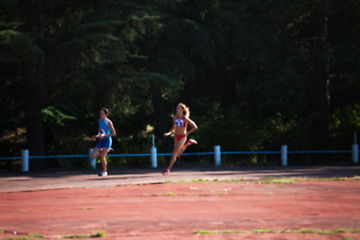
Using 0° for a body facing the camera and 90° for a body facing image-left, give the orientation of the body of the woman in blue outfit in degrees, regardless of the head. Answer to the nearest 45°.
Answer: approximately 45°

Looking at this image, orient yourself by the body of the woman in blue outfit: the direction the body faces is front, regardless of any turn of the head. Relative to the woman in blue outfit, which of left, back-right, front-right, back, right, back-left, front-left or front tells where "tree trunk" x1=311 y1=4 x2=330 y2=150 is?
back

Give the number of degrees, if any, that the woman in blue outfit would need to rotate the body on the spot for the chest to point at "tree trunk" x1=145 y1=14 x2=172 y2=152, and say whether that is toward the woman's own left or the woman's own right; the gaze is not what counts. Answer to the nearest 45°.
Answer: approximately 135° to the woman's own right
